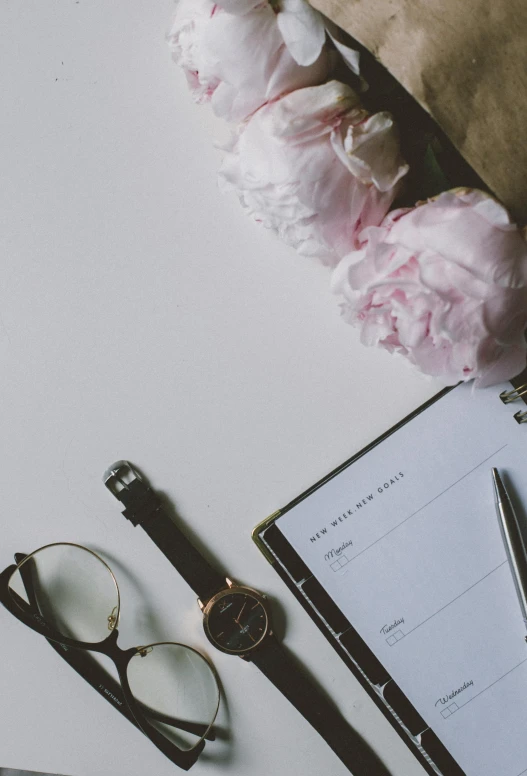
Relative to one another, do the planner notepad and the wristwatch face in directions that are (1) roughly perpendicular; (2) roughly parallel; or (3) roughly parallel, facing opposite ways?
roughly parallel

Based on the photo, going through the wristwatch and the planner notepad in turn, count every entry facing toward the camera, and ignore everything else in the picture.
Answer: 2

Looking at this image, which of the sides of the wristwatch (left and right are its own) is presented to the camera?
front
